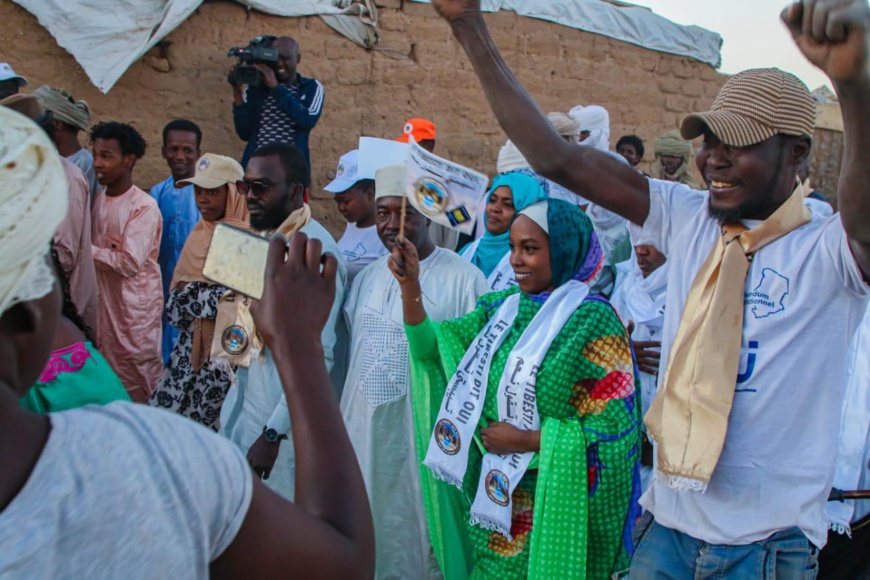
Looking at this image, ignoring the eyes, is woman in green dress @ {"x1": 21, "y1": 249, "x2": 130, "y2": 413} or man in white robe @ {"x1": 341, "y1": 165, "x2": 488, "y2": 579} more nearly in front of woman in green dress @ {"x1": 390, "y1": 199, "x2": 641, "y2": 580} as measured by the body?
the woman in green dress

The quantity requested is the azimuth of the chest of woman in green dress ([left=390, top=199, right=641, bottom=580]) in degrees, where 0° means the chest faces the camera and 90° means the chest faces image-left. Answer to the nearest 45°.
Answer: approximately 45°

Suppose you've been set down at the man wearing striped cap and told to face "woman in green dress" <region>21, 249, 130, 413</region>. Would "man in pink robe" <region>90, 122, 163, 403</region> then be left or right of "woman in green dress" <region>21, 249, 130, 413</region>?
right

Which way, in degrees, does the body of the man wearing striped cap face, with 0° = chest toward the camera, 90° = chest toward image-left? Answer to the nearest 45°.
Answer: approximately 45°

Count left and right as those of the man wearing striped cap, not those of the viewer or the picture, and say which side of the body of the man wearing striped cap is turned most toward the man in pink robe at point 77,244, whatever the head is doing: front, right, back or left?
right

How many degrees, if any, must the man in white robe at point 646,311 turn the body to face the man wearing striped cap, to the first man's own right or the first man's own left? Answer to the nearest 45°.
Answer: approximately 45° to the first man's own left
